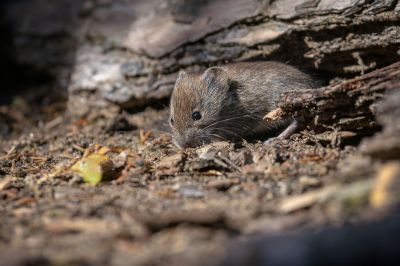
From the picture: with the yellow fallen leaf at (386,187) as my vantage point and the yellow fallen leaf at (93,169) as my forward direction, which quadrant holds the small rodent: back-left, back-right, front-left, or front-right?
front-right

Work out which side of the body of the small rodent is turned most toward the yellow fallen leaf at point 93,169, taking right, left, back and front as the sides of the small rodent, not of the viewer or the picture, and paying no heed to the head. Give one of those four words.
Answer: front

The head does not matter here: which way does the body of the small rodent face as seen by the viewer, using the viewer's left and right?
facing the viewer and to the left of the viewer

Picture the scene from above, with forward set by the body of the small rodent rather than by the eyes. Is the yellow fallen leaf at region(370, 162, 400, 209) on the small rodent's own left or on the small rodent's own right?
on the small rodent's own left

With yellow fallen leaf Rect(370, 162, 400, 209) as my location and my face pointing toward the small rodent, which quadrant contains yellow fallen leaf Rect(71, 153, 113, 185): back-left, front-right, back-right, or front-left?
front-left
